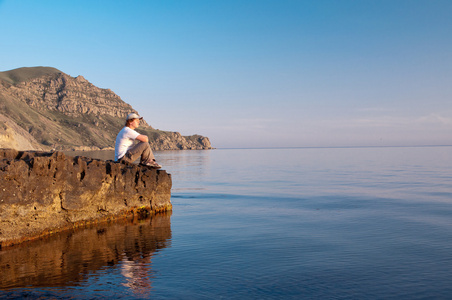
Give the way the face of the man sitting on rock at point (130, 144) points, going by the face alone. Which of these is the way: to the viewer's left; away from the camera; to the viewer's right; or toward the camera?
to the viewer's right

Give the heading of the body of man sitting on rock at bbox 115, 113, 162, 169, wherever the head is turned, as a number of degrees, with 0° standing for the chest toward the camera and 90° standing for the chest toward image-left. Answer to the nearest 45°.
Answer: approximately 270°
